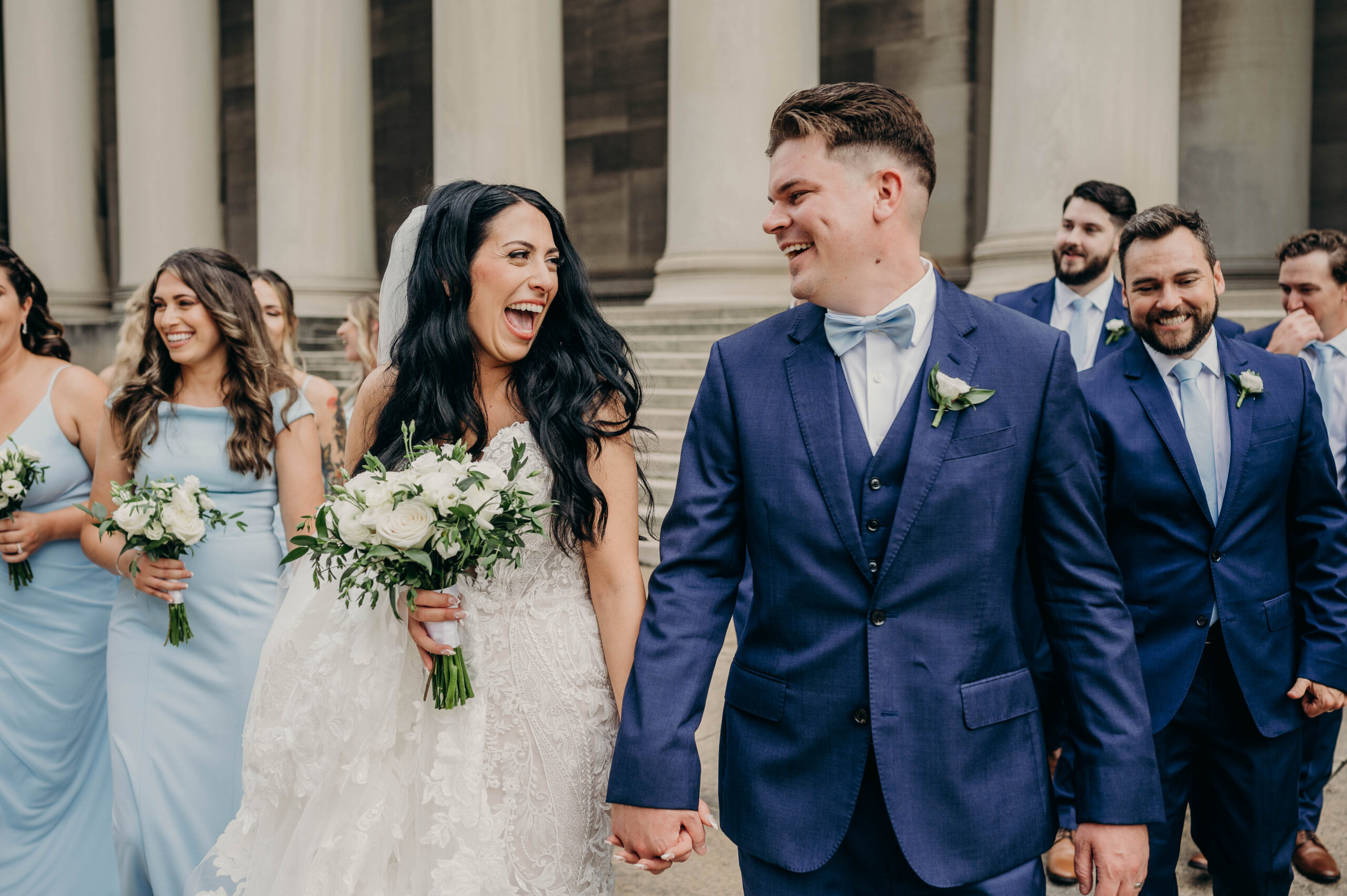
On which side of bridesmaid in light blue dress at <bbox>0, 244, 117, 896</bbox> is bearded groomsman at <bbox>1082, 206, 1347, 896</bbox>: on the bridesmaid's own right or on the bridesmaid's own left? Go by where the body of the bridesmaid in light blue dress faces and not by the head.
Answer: on the bridesmaid's own left

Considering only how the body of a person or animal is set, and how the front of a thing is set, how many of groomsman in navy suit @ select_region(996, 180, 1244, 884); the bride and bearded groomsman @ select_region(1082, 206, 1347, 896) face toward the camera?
3

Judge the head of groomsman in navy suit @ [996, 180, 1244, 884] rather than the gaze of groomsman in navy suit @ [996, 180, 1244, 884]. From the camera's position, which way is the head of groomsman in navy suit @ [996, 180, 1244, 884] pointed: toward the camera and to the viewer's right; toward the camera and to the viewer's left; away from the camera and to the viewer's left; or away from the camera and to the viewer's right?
toward the camera and to the viewer's left

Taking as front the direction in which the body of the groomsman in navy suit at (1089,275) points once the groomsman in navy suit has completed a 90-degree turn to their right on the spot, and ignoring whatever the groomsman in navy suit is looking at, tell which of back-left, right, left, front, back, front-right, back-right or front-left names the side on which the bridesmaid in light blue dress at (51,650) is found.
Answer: front-left

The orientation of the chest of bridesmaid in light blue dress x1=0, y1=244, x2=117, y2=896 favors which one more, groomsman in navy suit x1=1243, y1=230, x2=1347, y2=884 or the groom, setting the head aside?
the groom

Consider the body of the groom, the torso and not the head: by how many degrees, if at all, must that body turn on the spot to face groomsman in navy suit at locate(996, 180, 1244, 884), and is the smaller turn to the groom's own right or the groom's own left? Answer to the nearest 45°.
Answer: approximately 180°

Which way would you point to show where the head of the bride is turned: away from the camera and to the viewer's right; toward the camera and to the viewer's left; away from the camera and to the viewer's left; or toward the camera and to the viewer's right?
toward the camera and to the viewer's right

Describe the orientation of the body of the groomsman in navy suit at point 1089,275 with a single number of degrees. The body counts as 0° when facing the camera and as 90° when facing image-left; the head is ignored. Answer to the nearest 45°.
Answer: approximately 0°

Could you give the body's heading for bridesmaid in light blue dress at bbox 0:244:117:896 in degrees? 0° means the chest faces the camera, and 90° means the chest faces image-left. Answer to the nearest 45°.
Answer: approximately 45°
